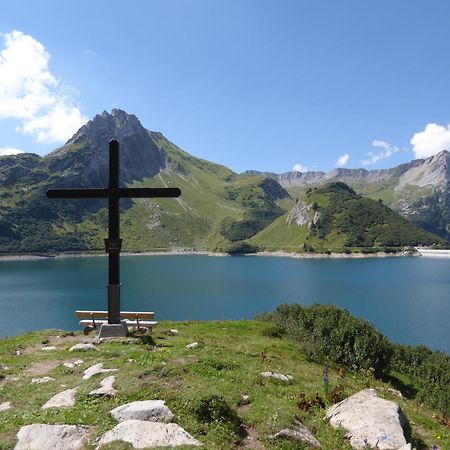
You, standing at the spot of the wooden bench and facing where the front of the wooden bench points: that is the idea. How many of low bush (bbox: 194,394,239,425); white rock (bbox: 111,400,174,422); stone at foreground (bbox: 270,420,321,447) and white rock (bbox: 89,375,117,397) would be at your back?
4

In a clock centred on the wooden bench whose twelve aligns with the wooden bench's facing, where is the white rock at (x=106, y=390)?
The white rock is roughly at 6 o'clock from the wooden bench.

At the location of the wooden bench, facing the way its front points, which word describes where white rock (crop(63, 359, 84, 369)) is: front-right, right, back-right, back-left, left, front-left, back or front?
back

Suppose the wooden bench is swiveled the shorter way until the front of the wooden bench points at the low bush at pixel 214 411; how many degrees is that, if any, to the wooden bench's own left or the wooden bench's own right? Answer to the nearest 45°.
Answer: approximately 180°

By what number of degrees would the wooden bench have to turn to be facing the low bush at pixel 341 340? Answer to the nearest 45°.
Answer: approximately 90° to its right

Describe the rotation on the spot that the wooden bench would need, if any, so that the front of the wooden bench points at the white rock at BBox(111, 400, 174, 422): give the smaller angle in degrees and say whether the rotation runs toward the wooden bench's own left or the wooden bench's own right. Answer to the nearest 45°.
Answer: approximately 180°

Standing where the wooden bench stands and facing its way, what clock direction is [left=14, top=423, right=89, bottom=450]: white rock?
The white rock is roughly at 6 o'clock from the wooden bench.

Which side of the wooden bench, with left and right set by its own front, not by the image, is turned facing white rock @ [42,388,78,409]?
back

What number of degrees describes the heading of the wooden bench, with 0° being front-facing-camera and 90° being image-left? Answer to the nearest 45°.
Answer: approximately 180°

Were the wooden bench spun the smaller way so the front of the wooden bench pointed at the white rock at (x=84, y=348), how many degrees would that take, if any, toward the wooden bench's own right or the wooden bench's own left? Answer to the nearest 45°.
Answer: approximately 180°

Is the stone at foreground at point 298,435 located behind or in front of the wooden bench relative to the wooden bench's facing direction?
behind

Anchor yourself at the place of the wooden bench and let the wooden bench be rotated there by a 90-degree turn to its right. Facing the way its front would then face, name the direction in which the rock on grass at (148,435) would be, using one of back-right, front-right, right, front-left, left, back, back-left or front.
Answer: right
